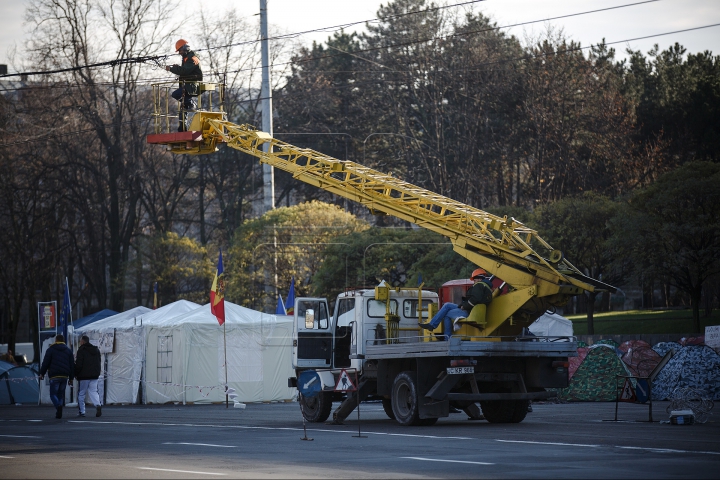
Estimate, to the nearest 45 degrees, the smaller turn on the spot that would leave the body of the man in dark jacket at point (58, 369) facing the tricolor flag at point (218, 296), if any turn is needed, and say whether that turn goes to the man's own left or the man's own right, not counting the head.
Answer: approximately 45° to the man's own right

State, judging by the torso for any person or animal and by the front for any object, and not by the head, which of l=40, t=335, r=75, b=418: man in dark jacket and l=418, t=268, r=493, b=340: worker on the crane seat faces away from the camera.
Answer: the man in dark jacket

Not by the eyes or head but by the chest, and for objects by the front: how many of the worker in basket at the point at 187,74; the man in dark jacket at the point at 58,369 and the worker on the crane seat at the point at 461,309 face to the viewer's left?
2

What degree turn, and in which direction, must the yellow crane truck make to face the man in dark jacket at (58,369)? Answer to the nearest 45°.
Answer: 0° — it already faces them

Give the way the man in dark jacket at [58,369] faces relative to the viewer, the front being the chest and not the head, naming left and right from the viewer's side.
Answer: facing away from the viewer

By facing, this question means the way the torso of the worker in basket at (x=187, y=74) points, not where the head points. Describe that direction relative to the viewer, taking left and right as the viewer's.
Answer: facing to the left of the viewer

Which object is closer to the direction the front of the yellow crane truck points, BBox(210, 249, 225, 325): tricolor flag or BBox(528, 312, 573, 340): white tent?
the tricolor flag

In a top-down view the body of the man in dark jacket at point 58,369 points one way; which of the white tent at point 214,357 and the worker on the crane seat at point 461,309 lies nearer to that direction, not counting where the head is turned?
the white tent

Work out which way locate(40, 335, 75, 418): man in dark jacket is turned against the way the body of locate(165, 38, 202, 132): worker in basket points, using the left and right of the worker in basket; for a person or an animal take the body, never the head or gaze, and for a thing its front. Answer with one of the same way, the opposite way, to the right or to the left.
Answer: to the right

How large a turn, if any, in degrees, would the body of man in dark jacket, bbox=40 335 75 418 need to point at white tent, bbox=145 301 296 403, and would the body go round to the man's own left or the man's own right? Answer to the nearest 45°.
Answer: approximately 45° to the man's own right

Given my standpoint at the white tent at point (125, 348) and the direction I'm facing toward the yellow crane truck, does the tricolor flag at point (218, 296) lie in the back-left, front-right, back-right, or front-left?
front-left

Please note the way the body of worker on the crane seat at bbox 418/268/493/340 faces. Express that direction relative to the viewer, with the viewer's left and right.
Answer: facing to the left of the viewer

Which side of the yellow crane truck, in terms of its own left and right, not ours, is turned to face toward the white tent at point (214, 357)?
front
